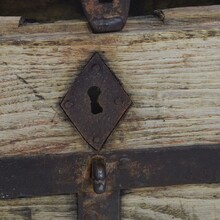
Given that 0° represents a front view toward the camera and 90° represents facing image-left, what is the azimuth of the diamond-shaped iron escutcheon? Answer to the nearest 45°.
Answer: approximately 0°
